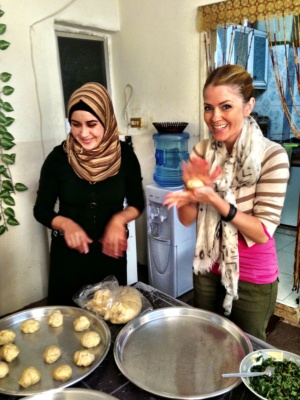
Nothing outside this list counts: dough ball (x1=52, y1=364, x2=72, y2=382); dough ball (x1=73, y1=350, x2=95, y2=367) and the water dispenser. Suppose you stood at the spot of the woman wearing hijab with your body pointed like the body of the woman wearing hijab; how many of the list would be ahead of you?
2

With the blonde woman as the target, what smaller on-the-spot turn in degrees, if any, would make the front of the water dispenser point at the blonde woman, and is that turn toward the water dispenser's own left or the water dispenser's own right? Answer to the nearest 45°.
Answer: approximately 45° to the water dispenser's own left
